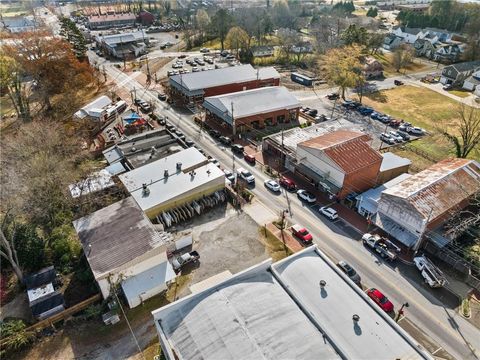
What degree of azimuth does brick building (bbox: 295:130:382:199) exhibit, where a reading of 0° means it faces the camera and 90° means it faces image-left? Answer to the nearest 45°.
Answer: approximately 45°

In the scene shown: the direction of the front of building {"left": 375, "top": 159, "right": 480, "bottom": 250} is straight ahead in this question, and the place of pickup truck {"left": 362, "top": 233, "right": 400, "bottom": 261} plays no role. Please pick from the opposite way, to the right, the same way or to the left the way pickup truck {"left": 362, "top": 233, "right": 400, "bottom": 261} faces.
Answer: to the right

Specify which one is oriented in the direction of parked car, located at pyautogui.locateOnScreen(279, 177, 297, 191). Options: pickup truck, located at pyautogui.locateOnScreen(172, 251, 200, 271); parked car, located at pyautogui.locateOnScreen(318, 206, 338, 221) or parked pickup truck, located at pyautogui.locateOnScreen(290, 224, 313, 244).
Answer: parked car, located at pyautogui.locateOnScreen(318, 206, 338, 221)

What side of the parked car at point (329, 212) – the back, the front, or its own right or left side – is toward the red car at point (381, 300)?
back

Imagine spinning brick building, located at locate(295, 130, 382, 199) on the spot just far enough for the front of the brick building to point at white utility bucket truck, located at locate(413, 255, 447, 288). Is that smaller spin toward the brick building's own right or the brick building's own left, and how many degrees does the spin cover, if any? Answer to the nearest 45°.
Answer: approximately 90° to the brick building's own left

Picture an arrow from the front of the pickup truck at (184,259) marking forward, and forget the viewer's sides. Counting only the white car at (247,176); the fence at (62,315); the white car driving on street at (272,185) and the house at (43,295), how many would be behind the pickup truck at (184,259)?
2

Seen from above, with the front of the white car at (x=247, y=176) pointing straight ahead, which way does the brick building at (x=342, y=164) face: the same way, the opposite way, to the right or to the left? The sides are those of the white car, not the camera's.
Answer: to the right

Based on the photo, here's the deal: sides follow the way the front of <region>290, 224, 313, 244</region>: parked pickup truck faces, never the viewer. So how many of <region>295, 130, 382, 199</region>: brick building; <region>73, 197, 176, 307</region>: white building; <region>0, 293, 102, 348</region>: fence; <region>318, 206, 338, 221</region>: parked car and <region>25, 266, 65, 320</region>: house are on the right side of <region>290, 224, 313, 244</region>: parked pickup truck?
3

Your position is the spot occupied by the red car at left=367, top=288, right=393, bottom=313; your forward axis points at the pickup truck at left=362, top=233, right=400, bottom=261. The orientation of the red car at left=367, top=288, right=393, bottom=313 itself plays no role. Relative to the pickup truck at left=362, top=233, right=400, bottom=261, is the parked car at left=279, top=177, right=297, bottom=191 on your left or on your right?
left

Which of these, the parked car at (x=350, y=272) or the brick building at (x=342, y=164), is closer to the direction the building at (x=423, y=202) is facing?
the parked car
